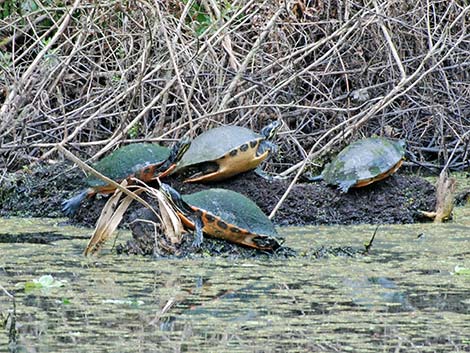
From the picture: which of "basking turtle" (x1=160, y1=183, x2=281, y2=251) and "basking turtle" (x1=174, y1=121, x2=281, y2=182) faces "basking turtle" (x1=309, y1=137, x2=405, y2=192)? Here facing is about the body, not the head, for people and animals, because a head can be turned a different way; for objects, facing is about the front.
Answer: "basking turtle" (x1=174, y1=121, x2=281, y2=182)

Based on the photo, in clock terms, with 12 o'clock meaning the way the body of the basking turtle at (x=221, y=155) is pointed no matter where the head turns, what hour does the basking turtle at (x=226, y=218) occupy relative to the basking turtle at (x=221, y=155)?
the basking turtle at (x=226, y=218) is roughly at 3 o'clock from the basking turtle at (x=221, y=155).

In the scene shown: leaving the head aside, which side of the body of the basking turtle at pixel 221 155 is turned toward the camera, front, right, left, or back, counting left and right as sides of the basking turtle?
right

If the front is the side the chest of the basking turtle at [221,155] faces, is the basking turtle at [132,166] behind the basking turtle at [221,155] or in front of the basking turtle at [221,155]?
behind

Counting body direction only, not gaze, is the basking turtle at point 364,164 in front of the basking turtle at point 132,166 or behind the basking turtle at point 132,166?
in front

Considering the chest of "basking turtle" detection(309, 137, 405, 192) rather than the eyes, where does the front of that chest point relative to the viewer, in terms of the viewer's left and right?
facing away from the viewer and to the right of the viewer

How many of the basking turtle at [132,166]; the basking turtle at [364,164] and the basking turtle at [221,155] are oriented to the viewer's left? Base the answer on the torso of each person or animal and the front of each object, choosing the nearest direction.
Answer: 0

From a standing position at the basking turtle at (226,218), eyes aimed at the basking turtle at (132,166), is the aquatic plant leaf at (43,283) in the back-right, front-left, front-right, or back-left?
back-left

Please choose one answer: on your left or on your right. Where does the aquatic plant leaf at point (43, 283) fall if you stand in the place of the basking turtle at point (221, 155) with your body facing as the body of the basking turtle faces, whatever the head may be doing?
on your right

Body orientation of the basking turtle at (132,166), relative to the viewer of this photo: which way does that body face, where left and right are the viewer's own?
facing to the right of the viewer
